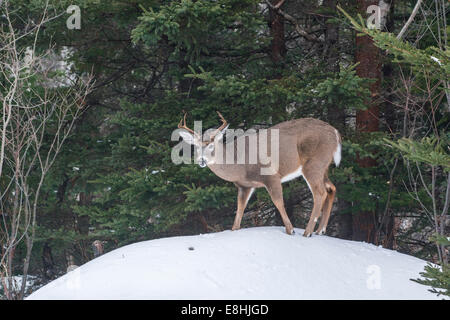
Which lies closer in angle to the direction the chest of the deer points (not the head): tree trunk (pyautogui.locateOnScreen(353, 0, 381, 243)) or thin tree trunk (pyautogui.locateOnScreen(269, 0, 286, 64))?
the thin tree trunk

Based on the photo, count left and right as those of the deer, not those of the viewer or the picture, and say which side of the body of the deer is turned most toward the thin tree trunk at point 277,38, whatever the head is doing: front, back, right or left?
right

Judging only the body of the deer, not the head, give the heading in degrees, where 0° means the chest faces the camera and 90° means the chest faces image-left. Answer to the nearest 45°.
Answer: approximately 90°

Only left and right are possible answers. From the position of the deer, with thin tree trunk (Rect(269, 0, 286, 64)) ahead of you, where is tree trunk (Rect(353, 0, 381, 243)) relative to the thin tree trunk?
right

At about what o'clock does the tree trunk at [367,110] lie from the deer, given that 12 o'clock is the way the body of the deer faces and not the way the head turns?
The tree trunk is roughly at 4 o'clock from the deer.
